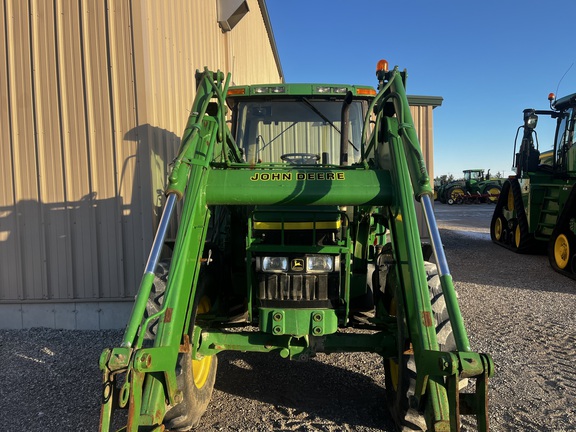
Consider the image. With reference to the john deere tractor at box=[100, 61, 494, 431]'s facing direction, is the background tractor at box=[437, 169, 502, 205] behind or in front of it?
behind

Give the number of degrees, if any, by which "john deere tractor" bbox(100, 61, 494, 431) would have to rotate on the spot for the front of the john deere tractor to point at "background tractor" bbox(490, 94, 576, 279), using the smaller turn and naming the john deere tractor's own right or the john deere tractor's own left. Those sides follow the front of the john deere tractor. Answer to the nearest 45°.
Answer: approximately 135° to the john deere tractor's own left

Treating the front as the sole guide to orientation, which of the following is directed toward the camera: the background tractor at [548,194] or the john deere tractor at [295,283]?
the john deere tractor

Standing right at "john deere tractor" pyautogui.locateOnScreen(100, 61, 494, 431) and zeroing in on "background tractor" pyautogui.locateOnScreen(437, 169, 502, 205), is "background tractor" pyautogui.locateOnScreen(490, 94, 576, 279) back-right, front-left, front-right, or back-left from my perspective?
front-right

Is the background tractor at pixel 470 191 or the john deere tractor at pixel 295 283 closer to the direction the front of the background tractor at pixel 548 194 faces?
the background tractor

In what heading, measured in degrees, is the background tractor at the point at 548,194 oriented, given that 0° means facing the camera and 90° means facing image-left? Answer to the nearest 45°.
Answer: approximately 135°

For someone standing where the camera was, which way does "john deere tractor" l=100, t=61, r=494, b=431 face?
facing the viewer

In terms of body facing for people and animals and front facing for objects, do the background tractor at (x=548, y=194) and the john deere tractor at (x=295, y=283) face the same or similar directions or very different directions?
very different directions

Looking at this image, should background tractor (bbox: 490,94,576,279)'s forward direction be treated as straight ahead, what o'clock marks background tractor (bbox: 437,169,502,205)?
background tractor (bbox: 437,169,502,205) is roughly at 1 o'clock from background tractor (bbox: 490,94,576,279).

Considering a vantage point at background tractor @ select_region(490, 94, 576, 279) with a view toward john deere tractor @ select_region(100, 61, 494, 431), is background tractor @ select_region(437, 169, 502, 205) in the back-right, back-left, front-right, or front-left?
back-right

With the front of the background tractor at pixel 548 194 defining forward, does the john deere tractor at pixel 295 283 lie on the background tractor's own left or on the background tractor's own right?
on the background tractor's own left

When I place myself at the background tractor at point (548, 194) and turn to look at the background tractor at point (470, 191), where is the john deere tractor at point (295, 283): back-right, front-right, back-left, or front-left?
back-left

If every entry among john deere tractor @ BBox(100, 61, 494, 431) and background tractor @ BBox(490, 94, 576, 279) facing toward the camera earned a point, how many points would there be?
1
